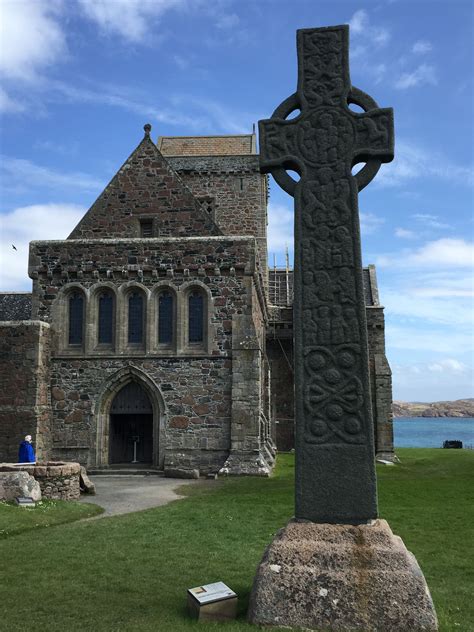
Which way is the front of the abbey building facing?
toward the camera

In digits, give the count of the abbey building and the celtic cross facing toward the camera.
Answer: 2

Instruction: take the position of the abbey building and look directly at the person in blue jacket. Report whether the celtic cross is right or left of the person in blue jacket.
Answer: left

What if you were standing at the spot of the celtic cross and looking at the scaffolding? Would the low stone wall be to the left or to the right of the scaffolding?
left

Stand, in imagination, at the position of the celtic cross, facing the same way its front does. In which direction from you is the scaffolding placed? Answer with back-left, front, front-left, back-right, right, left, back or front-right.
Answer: back

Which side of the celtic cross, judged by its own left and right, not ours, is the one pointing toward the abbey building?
back

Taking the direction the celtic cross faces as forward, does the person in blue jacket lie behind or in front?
behind

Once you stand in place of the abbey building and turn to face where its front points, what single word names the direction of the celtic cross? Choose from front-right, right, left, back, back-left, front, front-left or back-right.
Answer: front
